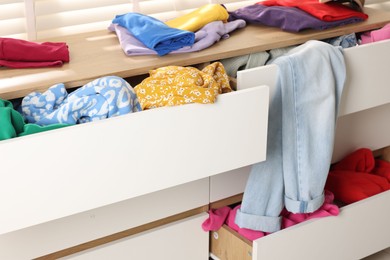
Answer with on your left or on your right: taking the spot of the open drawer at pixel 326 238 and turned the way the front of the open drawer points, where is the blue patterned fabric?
on your right

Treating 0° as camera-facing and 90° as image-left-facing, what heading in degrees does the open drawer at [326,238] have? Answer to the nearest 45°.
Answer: approximately 315°

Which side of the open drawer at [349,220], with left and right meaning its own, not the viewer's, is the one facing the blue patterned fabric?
right

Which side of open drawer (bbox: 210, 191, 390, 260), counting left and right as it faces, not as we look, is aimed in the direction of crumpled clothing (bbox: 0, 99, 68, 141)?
right
